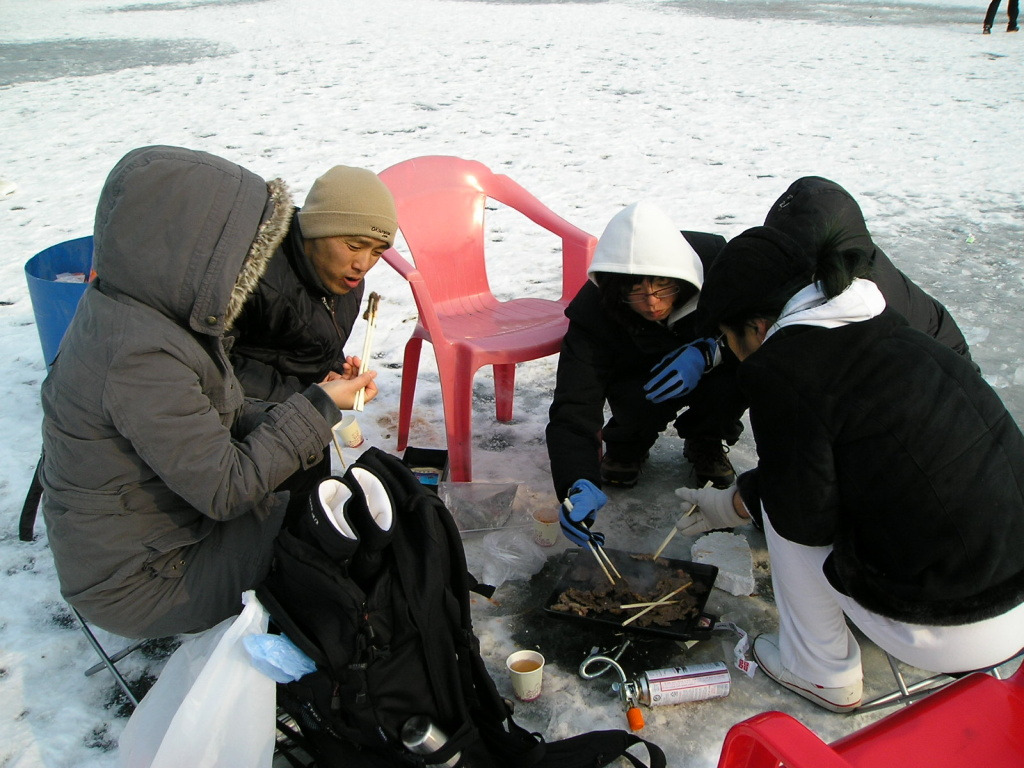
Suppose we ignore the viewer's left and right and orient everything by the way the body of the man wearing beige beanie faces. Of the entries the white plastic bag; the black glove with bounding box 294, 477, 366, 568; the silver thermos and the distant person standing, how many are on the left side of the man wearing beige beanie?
1

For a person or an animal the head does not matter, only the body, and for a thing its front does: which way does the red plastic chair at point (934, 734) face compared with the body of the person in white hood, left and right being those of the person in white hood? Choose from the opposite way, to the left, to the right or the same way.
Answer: the opposite way

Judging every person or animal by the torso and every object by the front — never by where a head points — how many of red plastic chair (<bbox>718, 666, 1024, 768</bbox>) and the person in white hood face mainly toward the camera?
1

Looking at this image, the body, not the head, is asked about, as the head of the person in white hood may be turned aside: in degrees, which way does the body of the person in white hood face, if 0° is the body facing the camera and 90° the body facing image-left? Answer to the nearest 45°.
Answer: approximately 0°

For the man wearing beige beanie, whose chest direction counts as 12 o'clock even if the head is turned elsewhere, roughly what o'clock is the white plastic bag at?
The white plastic bag is roughly at 2 o'clock from the man wearing beige beanie.

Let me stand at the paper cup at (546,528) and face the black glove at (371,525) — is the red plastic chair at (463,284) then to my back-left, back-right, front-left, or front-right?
back-right

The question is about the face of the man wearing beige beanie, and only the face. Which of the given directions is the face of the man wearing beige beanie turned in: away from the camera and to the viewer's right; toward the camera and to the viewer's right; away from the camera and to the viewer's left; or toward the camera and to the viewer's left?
toward the camera and to the viewer's right

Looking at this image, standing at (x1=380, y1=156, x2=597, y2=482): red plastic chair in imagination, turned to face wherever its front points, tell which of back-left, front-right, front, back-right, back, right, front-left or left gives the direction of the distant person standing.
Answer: left

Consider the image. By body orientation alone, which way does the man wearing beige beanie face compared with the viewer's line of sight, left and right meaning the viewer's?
facing the viewer and to the right of the viewer
